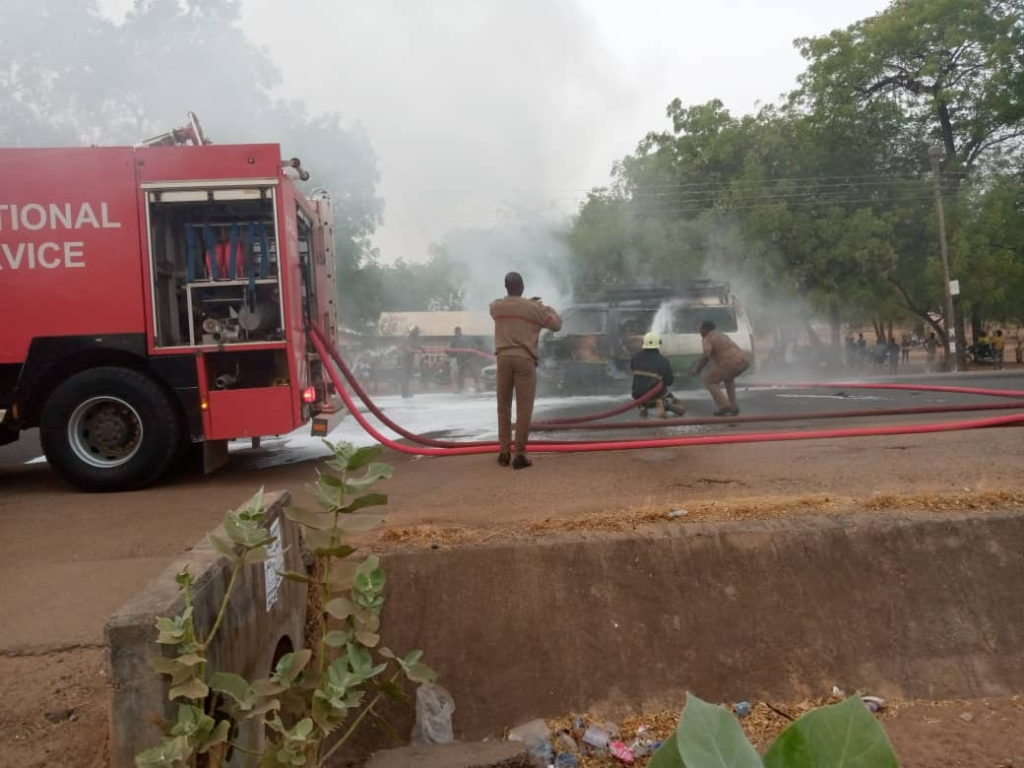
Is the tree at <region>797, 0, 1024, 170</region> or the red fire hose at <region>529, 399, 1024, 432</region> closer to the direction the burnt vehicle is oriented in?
the red fire hose

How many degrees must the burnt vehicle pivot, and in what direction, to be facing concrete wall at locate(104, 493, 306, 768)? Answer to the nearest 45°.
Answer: approximately 45° to its left

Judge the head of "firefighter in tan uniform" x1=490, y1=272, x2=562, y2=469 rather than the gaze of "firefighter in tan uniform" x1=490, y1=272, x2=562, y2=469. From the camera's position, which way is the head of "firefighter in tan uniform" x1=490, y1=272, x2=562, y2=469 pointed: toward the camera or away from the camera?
away from the camera

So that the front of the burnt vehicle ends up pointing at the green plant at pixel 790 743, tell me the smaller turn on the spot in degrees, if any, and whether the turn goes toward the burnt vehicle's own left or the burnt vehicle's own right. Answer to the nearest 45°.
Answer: approximately 45° to the burnt vehicle's own left

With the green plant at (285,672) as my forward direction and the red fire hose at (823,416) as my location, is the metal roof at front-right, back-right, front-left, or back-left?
back-right

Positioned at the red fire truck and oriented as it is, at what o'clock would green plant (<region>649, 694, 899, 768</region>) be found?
The green plant is roughly at 9 o'clock from the red fire truck.

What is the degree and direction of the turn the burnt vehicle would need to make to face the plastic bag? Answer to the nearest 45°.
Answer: approximately 45° to its left

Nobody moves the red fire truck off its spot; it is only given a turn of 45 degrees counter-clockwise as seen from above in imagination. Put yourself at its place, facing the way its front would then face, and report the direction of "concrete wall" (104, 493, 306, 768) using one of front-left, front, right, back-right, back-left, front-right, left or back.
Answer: front-left

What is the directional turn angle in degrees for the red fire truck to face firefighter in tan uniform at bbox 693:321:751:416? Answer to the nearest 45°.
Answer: approximately 180°

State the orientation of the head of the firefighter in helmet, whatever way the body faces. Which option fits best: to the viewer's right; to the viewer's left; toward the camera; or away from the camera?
away from the camera

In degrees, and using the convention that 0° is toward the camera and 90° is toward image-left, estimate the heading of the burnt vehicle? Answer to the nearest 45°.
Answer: approximately 45°

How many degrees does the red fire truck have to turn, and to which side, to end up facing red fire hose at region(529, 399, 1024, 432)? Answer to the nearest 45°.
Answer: approximately 180°

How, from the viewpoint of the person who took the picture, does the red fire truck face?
facing to the left of the viewer

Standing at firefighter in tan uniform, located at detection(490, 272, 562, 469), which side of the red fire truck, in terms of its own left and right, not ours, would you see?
back

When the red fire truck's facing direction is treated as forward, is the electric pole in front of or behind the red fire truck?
behind
